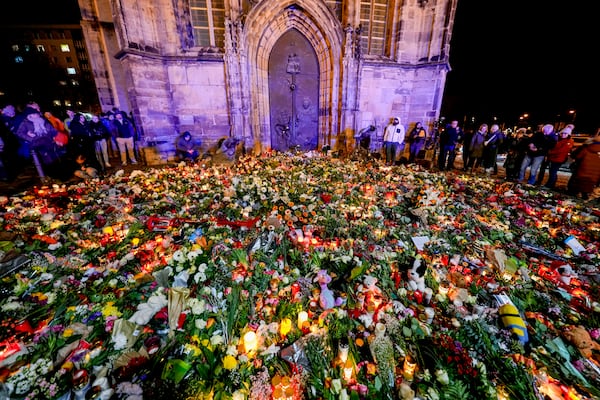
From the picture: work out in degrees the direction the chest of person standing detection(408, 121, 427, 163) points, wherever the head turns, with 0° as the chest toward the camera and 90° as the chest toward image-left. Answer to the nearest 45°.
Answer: approximately 45°

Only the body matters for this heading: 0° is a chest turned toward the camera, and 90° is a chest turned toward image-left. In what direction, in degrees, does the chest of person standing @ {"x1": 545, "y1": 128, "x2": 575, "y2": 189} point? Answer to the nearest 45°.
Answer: approximately 45°

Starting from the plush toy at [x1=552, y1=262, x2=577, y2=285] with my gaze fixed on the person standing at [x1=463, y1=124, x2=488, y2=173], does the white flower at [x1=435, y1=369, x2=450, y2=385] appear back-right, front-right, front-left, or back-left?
back-left

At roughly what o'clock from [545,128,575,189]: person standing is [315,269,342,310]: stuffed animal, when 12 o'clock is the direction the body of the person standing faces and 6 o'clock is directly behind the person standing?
The stuffed animal is roughly at 11 o'clock from the person standing.
